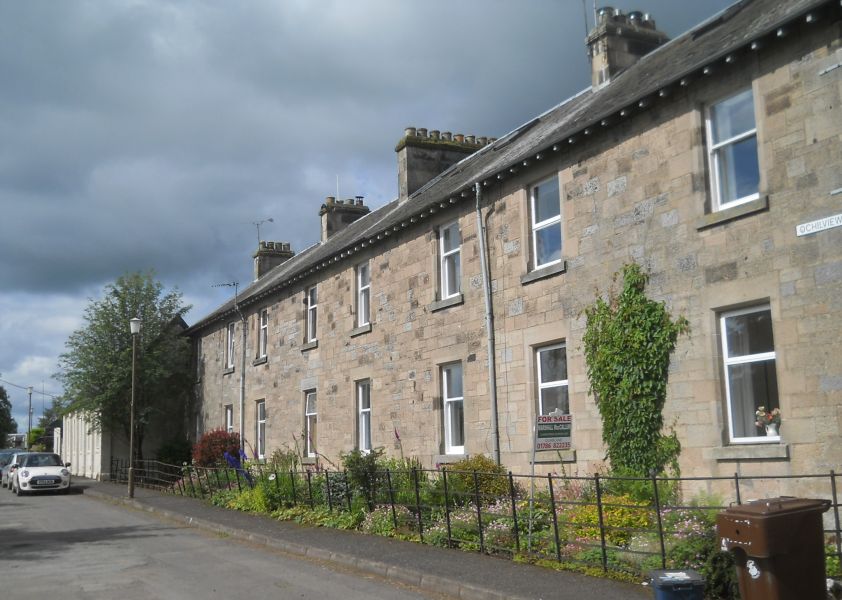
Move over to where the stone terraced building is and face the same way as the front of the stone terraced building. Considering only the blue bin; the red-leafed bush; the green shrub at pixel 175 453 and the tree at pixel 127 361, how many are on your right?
3

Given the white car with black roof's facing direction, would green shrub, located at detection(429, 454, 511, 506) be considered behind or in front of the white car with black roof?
in front

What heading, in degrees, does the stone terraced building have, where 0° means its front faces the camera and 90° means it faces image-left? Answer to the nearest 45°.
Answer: approximately 45°

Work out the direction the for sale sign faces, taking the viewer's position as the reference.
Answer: facing the viewer

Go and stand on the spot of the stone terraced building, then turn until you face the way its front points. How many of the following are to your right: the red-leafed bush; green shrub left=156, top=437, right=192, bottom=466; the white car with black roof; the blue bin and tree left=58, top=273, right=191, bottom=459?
4

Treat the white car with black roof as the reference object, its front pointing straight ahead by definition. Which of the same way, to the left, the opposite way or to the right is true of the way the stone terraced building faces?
to the right

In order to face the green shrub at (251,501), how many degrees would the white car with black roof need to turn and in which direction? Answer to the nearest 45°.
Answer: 0° — it already faces it

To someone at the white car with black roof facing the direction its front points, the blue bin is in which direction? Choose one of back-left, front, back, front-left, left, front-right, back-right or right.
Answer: front

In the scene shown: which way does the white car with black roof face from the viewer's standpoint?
toward the camera

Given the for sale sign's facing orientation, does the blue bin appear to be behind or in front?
in front

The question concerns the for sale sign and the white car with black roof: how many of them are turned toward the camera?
2

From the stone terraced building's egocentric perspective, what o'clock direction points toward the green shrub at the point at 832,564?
The green shrub is roughly at 10 o'clock from the stone terraced building.
